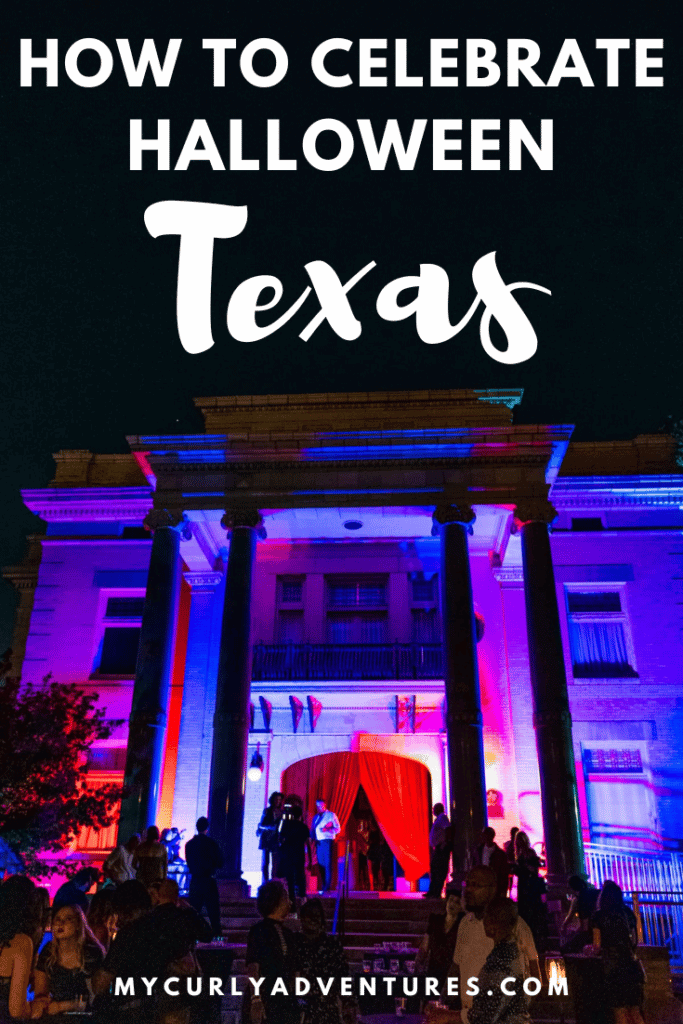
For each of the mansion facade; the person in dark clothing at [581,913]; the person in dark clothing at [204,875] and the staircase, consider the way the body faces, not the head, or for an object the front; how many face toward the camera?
2

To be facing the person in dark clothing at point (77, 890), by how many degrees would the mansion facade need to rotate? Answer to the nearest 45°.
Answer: approximately 45° to its right

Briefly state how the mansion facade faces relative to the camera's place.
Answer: facing the viewer

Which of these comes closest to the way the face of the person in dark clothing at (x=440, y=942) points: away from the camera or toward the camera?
toward the camera

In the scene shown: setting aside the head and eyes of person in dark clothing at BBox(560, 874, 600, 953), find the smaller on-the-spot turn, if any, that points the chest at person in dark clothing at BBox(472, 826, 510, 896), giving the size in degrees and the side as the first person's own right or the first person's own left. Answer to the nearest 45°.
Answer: approximately 45° to the first person's own left

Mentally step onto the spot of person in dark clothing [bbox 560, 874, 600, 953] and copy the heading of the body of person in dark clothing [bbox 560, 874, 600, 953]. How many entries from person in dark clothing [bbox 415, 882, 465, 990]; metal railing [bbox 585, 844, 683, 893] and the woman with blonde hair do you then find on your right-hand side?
1

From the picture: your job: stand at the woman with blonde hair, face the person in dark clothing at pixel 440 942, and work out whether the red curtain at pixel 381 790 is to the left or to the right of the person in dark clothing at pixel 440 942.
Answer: left

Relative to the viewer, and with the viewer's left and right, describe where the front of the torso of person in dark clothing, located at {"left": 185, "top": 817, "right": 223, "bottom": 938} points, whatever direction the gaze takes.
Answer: facing away from the viewer

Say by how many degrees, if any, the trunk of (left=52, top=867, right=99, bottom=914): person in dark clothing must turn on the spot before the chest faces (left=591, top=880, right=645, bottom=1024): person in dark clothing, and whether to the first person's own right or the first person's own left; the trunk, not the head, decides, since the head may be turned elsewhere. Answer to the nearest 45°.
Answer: approximately 45° to the first person's own right

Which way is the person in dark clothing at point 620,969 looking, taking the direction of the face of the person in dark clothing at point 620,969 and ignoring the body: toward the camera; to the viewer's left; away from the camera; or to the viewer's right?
away from the camera

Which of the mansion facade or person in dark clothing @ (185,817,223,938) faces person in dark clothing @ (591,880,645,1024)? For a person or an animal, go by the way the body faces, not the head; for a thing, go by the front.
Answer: the mansion facade

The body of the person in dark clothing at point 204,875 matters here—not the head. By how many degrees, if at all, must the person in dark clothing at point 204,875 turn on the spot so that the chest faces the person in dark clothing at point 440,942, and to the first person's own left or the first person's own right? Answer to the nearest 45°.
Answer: approximately 135° to the first person's own right

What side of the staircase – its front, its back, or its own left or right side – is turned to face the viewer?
front

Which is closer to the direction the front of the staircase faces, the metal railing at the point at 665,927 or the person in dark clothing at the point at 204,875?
the person in dark clothing

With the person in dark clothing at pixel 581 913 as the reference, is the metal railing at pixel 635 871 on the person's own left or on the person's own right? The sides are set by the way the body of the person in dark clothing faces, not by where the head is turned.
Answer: on the person's own right
